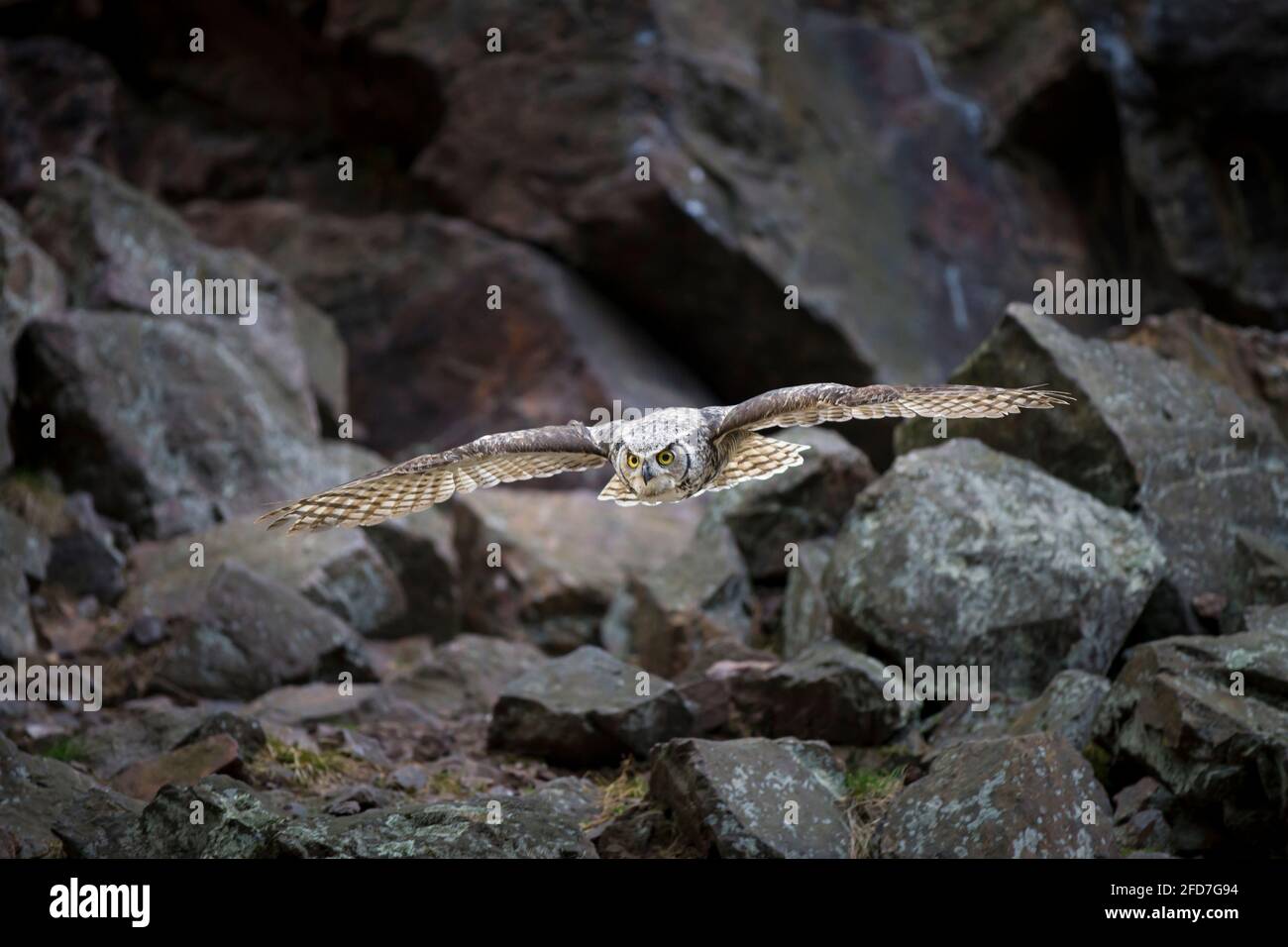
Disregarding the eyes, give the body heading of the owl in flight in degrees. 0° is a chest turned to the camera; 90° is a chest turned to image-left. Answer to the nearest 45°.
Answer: approximately 0°

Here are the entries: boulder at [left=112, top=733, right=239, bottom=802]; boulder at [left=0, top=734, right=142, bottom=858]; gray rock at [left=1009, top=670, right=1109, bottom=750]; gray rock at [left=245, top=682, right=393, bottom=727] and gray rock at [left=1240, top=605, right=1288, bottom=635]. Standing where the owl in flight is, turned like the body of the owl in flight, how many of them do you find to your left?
2

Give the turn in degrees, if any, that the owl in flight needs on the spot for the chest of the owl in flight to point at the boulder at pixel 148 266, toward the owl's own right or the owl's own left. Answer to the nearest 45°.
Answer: approximately 135° to the owl's own right

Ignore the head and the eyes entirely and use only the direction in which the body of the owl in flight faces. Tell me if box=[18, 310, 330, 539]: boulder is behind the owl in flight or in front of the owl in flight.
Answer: behind

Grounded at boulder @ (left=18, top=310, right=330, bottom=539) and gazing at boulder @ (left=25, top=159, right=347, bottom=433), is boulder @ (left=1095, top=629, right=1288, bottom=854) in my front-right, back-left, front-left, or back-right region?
back-right

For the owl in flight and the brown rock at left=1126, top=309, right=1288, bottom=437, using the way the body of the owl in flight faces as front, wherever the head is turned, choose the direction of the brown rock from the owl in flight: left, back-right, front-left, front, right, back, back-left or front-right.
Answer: back-left

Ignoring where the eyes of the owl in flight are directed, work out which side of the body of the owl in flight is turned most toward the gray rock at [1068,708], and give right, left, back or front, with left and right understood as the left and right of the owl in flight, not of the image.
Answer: left
